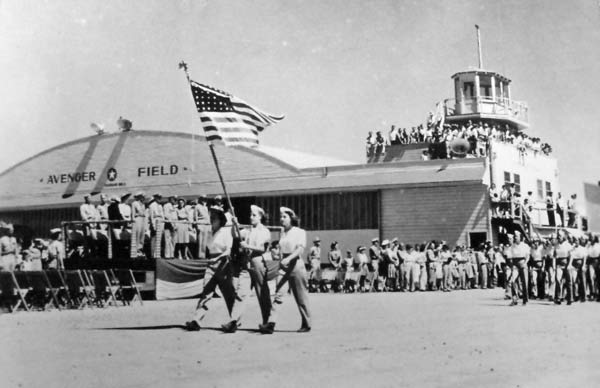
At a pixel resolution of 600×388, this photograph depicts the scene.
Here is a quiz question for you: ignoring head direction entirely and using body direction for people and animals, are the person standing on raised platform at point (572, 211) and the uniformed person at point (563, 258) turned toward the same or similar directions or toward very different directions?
same or similar directions

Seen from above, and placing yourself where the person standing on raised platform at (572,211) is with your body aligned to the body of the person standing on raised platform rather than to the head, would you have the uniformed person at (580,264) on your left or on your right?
on your left

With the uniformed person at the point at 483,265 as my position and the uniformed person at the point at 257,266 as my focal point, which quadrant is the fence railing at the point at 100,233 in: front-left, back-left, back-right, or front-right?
front-right

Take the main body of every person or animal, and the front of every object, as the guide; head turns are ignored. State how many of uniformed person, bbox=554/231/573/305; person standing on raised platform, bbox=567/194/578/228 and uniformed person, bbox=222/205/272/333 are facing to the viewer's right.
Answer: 0

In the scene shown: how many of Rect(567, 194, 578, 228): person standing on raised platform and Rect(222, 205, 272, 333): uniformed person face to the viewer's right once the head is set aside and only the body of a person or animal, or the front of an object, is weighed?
0

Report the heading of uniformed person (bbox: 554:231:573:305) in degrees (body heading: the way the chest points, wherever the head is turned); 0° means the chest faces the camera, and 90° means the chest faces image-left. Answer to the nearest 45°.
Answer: approximately 45°

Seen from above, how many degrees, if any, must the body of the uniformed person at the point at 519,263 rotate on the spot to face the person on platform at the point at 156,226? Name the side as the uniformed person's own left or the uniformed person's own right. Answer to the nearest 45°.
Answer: approximately 45° to the uniformed person's own right

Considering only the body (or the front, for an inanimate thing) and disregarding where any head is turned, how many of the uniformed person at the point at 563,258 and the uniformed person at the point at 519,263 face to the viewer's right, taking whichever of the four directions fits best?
0

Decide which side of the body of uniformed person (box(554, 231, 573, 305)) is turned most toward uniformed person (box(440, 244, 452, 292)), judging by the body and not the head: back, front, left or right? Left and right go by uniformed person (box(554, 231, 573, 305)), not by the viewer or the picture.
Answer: right

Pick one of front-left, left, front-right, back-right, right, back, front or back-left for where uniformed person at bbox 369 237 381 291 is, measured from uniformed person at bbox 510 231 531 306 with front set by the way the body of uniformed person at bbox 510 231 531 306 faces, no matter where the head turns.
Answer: right

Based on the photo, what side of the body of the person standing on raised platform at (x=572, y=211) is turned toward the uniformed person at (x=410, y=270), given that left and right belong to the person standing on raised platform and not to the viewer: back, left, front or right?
front

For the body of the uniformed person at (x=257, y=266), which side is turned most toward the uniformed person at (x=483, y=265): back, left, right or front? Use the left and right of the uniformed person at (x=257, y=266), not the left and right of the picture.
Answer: back

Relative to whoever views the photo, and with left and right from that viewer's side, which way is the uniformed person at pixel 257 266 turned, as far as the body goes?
facing the viewer and to the left of the viewer
